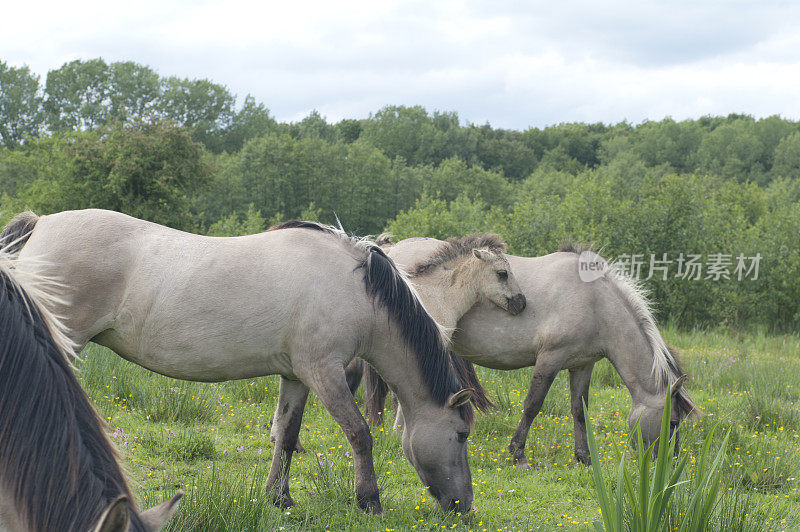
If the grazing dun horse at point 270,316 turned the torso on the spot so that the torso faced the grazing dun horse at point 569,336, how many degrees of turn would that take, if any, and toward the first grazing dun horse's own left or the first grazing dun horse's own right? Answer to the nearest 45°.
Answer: approximately 45° to the first grazing dun horse's own left

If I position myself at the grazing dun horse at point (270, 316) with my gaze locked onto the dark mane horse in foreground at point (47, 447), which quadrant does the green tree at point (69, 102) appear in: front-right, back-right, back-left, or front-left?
back-right

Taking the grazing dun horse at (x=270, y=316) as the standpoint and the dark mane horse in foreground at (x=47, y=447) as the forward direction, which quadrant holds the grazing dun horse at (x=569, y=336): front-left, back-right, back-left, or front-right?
back-left

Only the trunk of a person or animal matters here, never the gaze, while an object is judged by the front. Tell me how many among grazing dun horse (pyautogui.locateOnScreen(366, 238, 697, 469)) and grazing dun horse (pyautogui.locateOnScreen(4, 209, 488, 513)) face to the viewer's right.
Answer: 2

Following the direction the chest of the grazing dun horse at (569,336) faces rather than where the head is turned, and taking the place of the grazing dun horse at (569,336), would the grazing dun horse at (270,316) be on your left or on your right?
on your right

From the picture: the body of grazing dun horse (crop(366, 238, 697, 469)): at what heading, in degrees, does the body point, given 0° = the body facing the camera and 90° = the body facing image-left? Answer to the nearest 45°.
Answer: approximately 270°

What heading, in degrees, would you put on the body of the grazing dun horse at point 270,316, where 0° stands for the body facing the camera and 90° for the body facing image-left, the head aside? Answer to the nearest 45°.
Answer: approximately 270°
